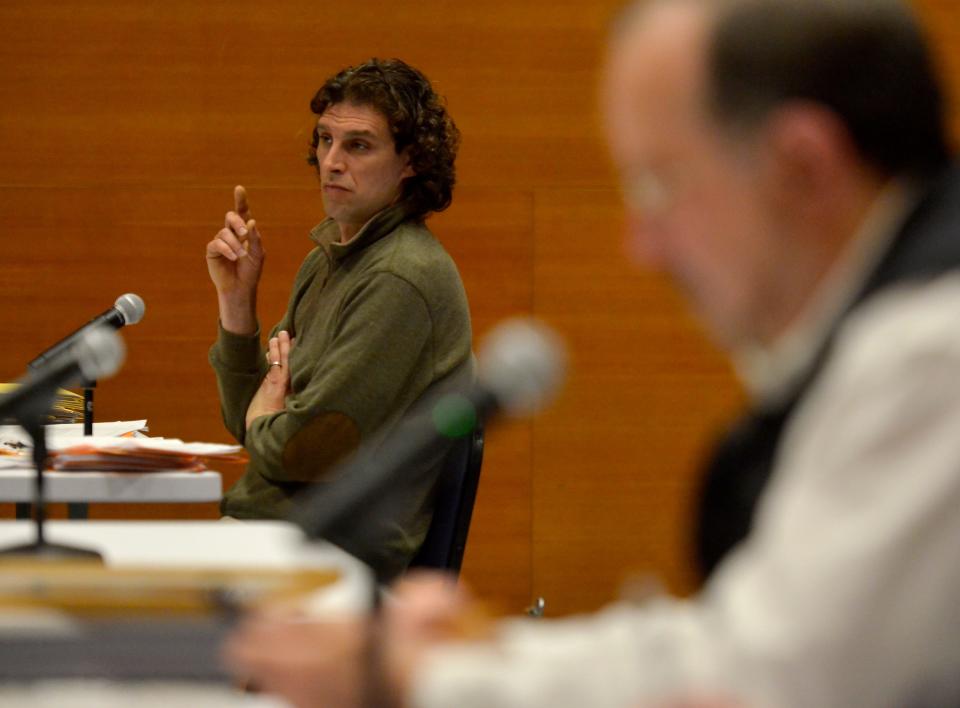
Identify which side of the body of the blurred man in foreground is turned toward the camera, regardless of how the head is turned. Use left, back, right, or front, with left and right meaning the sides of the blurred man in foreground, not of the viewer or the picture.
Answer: left

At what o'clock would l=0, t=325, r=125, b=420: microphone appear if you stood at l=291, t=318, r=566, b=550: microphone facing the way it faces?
l=0, t=325, r=125, b=420: microphone is roughly at 8 o'clock from l=291, t=318, r=566, b=550: microphone.

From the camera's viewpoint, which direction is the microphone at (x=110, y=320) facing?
to the viewer's right

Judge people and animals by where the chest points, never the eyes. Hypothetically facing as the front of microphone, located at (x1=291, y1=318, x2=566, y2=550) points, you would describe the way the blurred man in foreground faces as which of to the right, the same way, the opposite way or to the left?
the opposite way

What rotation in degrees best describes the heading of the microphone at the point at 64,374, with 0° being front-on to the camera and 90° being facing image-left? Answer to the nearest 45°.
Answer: approximately 270°

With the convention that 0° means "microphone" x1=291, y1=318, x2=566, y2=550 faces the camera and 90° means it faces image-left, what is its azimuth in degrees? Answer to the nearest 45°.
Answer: approximately 270°

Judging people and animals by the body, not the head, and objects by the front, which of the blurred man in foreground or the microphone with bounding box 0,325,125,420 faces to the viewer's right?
the microphone

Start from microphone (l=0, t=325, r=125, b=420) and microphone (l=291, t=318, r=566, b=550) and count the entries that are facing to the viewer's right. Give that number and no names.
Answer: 2

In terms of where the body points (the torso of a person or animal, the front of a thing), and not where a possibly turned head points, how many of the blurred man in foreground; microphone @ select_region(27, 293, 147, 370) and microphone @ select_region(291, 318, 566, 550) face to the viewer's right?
2

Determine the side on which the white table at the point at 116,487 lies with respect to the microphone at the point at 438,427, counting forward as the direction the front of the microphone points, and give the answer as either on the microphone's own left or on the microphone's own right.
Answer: on the microphone's own left
